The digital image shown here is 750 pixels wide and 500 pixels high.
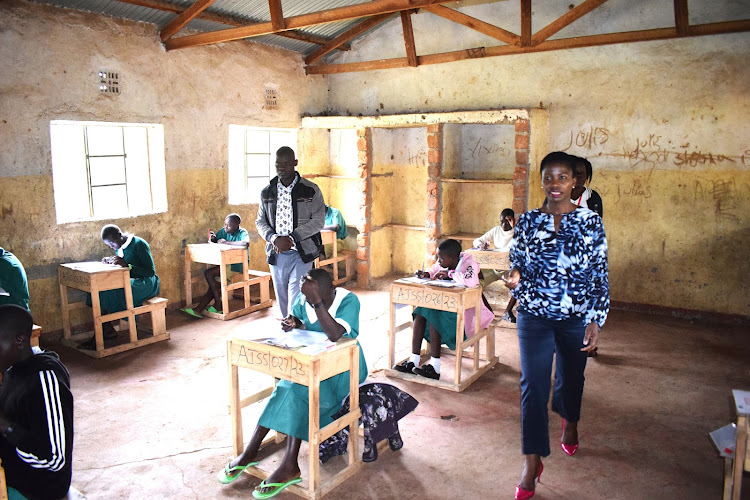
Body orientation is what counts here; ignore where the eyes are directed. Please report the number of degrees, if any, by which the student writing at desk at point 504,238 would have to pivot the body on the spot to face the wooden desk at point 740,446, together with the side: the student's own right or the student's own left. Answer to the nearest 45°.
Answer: approximately 45° to the student's own left

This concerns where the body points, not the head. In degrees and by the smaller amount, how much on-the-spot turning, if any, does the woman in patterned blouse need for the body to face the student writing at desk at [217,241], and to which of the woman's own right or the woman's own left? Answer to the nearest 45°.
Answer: approximately 135° to the woman's own right

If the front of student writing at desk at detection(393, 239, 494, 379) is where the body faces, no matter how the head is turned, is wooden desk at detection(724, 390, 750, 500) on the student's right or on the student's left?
on the student's left

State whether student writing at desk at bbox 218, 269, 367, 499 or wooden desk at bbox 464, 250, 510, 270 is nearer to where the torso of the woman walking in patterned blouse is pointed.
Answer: the student writing at desk

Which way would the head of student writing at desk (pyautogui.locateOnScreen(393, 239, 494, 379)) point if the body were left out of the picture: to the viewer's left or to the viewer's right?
to the viewer's left

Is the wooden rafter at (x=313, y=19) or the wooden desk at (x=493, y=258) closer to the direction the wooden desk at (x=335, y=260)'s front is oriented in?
the wooden rafter

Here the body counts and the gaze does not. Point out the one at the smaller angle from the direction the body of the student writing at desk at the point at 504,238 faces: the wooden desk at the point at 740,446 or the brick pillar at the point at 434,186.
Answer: the wooden desk

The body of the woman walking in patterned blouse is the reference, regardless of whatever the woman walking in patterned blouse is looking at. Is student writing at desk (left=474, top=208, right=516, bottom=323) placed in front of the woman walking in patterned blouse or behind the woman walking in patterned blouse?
behind
